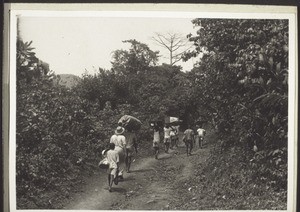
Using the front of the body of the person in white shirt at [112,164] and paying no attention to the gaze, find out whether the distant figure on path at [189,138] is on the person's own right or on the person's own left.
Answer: on the person's own right

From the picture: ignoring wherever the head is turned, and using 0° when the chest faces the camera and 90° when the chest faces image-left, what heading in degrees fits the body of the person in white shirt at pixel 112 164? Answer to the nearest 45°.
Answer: approximately 225°

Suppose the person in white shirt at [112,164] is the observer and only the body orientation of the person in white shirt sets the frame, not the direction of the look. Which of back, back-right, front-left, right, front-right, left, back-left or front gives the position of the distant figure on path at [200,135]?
front-right
